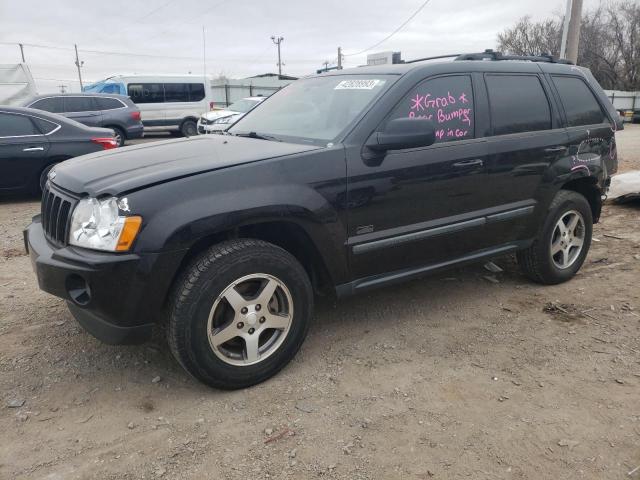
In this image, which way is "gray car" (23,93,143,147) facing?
to the viewer's left

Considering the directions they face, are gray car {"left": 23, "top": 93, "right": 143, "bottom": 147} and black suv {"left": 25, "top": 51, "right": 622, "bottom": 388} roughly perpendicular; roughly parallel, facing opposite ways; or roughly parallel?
roughly parallel

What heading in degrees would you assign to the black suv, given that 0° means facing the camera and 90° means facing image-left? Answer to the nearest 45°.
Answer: approximately 45°

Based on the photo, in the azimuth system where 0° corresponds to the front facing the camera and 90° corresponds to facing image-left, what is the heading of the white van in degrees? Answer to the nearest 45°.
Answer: approximately 90°

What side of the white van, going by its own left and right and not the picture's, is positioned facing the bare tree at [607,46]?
back

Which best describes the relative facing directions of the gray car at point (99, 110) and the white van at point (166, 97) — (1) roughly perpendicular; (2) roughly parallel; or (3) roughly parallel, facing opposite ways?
roughly parallel

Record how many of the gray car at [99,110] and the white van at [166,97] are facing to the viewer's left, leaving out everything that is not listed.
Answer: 2

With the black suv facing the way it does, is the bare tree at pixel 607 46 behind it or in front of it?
behind

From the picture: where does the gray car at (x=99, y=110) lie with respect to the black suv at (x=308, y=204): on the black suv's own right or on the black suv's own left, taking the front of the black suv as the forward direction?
on the black suv's own right

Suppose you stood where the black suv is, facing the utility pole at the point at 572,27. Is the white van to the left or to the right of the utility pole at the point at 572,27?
left

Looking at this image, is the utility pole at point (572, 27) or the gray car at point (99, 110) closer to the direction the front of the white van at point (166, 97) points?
the gray car
